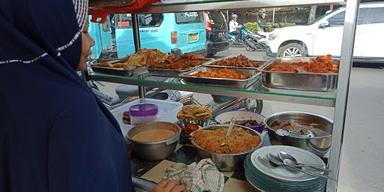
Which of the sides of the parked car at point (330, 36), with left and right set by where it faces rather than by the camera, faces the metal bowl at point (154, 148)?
left

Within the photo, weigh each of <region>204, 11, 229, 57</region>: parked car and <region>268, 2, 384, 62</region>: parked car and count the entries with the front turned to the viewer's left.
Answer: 1

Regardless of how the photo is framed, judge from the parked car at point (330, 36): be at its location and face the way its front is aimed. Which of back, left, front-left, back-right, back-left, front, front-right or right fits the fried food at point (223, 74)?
left

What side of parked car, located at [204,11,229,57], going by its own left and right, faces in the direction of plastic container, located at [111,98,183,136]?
back

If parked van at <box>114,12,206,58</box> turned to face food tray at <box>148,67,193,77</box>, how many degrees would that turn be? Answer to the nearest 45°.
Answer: approximately 135° to its left

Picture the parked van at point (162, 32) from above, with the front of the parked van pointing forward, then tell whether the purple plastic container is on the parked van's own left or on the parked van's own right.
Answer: on the parked van's own left

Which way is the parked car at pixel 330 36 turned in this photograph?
to the viewer's left

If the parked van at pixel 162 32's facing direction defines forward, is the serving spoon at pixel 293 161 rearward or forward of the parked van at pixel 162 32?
rearward

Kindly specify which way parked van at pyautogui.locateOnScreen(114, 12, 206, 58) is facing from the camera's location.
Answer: facing away from the viewer and to the left of the viewer

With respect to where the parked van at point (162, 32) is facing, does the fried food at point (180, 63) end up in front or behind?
behind

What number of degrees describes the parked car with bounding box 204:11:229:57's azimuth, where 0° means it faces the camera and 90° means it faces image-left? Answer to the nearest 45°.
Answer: approximately 180°

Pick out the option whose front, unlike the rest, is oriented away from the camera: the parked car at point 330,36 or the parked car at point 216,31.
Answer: the parked car at point 216,31

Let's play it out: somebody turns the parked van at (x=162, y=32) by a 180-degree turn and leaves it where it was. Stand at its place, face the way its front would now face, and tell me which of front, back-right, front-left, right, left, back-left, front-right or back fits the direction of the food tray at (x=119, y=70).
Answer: front-right

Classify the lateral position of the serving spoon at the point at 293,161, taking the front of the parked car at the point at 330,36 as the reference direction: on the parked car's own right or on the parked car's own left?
on the parked car's own left

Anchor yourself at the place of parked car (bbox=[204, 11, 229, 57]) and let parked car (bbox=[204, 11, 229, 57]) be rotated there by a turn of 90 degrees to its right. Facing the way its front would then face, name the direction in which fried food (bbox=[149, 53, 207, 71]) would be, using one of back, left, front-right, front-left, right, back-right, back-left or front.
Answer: right
